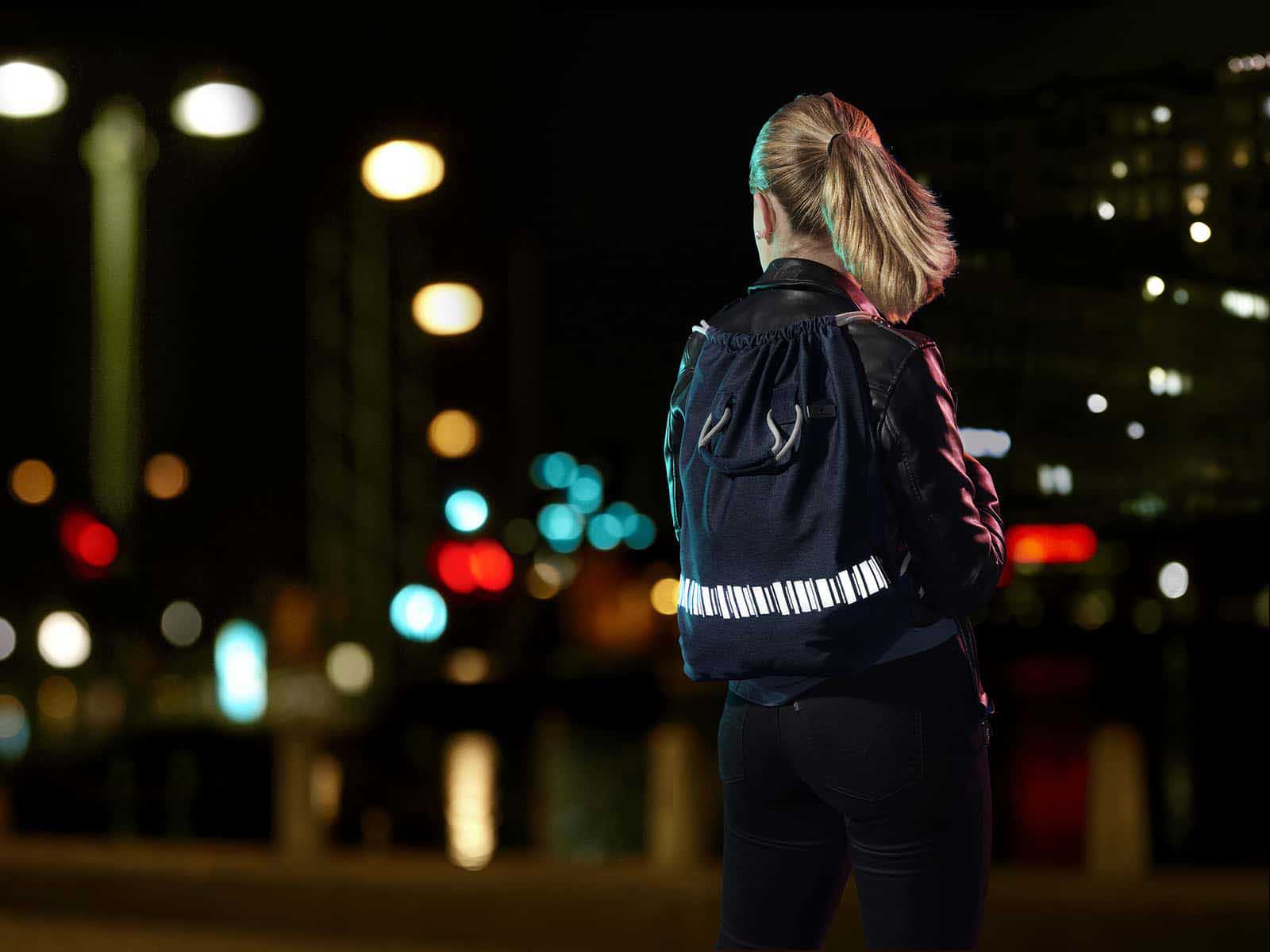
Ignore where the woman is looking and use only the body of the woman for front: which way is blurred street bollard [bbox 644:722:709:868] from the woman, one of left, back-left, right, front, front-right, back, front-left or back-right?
front-left

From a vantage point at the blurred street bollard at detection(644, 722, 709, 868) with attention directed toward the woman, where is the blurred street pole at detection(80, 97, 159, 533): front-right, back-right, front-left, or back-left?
back-right

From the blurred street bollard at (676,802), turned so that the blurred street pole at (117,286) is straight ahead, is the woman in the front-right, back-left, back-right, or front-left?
back-left

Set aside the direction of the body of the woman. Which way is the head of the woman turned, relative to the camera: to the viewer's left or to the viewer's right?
to the viewer's left

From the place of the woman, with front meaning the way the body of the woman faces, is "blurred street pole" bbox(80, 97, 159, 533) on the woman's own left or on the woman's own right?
on the woman's own left

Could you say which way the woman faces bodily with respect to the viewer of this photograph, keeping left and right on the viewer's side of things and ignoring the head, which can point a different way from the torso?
facing away from the viewer and to the right of the viewer
